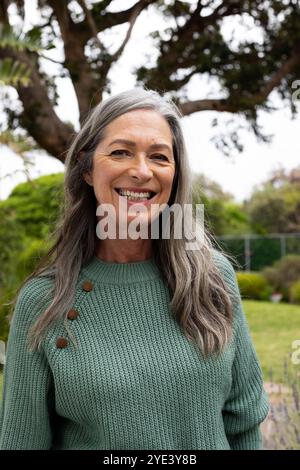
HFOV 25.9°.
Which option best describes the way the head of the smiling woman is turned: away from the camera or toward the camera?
toward the camera

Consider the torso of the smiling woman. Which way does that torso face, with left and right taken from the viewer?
facing the viewer

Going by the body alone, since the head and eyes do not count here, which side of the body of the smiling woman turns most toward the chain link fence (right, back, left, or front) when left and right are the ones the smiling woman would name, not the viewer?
back

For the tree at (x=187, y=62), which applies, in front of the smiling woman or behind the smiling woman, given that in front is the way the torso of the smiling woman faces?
behind
